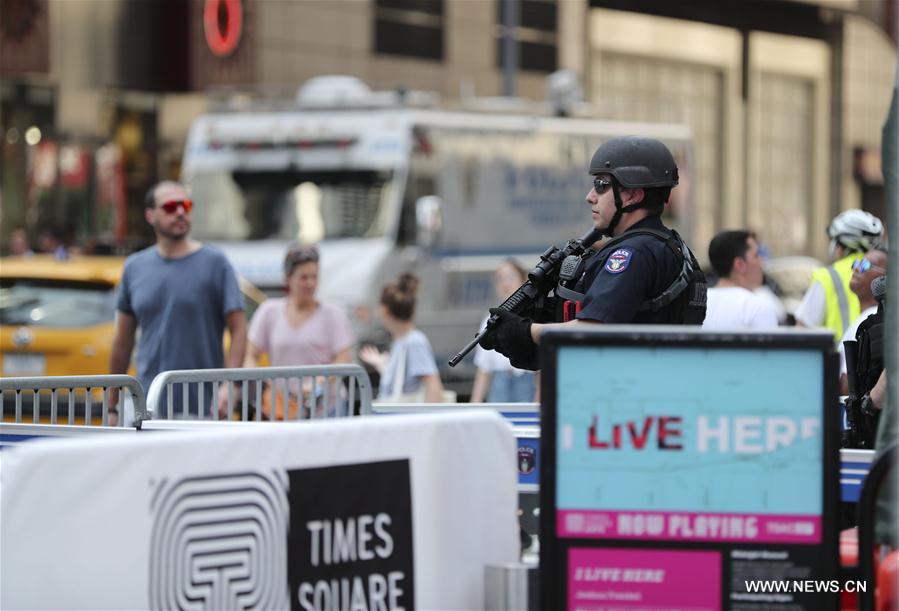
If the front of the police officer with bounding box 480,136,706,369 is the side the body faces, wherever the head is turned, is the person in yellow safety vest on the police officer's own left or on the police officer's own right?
on the police officer's own right

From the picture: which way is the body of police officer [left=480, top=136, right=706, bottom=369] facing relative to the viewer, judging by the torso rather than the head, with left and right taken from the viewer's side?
facing to the left of the viewer

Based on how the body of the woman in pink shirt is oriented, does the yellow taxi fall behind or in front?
behind

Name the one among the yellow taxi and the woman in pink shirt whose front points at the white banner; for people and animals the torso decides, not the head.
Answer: the woman in pink shirt

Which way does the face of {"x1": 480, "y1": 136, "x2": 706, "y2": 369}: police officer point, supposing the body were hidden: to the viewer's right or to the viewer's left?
to the viewer's left

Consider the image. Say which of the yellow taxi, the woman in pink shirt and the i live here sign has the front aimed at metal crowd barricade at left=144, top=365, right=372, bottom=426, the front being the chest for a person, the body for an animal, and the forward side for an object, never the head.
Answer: the woman in pink shirt

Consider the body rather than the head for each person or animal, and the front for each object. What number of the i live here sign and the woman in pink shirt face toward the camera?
2

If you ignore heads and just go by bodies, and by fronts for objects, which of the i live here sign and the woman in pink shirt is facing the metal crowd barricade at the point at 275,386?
the woman in pink shirt

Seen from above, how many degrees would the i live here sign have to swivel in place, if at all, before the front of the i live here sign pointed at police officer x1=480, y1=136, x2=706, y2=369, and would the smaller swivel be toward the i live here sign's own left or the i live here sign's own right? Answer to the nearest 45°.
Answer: approximately 180°

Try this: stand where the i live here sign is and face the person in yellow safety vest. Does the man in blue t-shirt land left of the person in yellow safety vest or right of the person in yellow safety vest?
left
